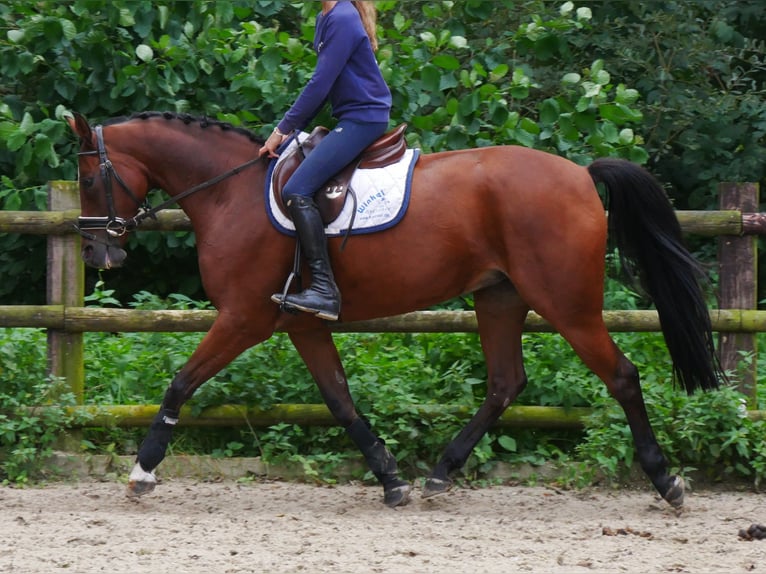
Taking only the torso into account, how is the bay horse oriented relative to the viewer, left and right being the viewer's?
facing to the left of the viewer

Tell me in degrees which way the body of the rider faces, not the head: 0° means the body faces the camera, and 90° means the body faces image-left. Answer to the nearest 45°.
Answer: approximately 90°
